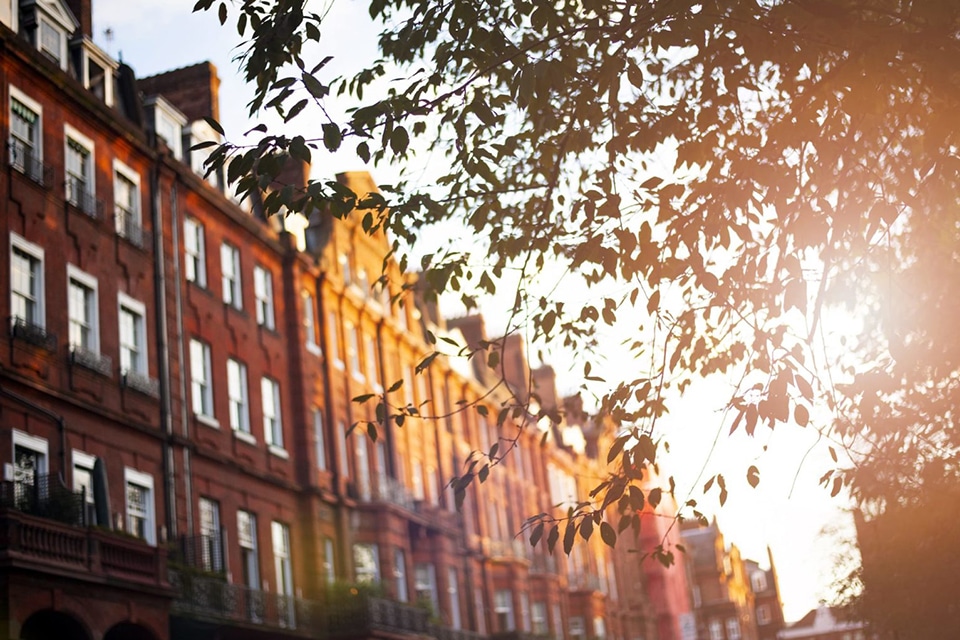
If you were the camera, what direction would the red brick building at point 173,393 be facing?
facing the viewer and to the right of the viewer
